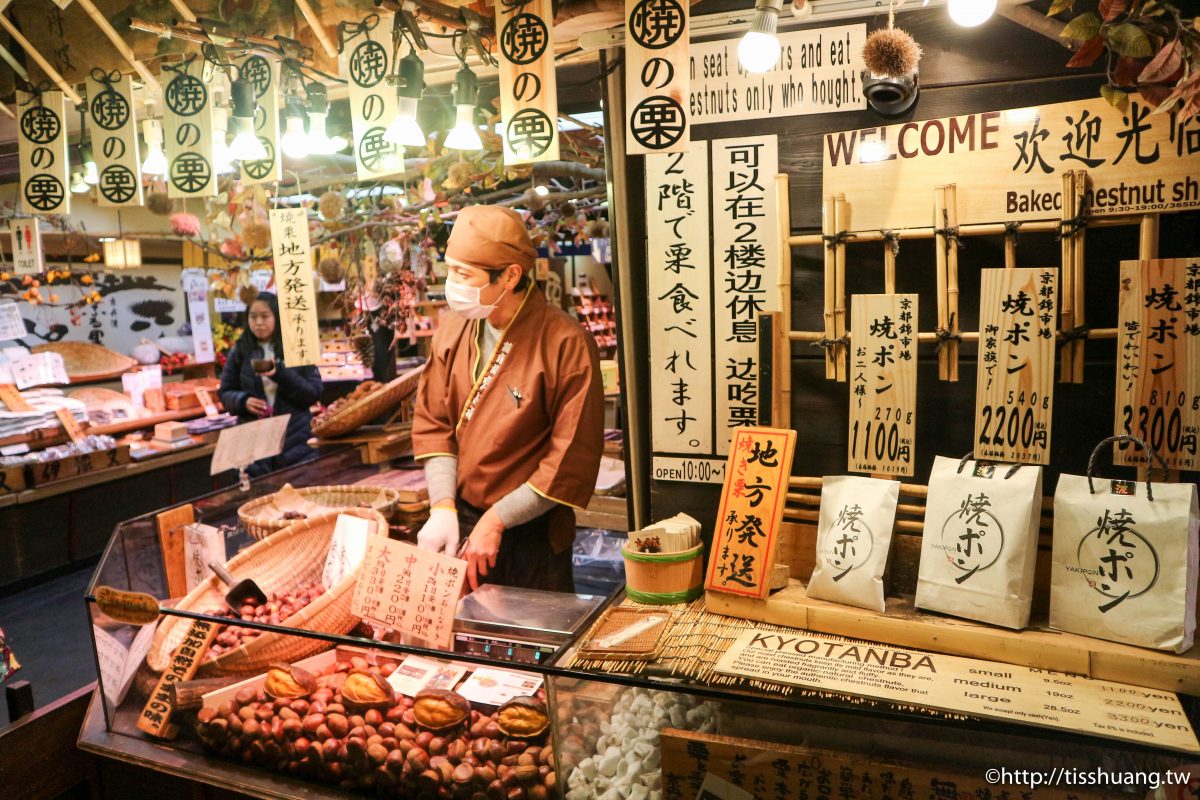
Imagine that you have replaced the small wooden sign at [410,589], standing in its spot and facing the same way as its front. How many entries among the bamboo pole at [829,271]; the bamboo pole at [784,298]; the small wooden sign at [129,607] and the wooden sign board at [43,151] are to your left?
2

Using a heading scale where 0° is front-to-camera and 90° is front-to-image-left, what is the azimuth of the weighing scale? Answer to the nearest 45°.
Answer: approximately 0°

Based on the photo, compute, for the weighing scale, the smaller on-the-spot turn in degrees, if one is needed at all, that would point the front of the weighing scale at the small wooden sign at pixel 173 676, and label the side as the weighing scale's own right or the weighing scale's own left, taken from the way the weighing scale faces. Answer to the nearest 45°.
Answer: approximately 90° to the weighing scale's own right

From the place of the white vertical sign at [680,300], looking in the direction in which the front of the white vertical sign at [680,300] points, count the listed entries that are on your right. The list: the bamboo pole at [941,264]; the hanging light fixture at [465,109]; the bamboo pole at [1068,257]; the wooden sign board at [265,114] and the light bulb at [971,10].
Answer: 2

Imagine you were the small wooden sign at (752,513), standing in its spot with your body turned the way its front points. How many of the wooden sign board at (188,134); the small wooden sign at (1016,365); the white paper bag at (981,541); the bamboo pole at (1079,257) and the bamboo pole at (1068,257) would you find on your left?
4
